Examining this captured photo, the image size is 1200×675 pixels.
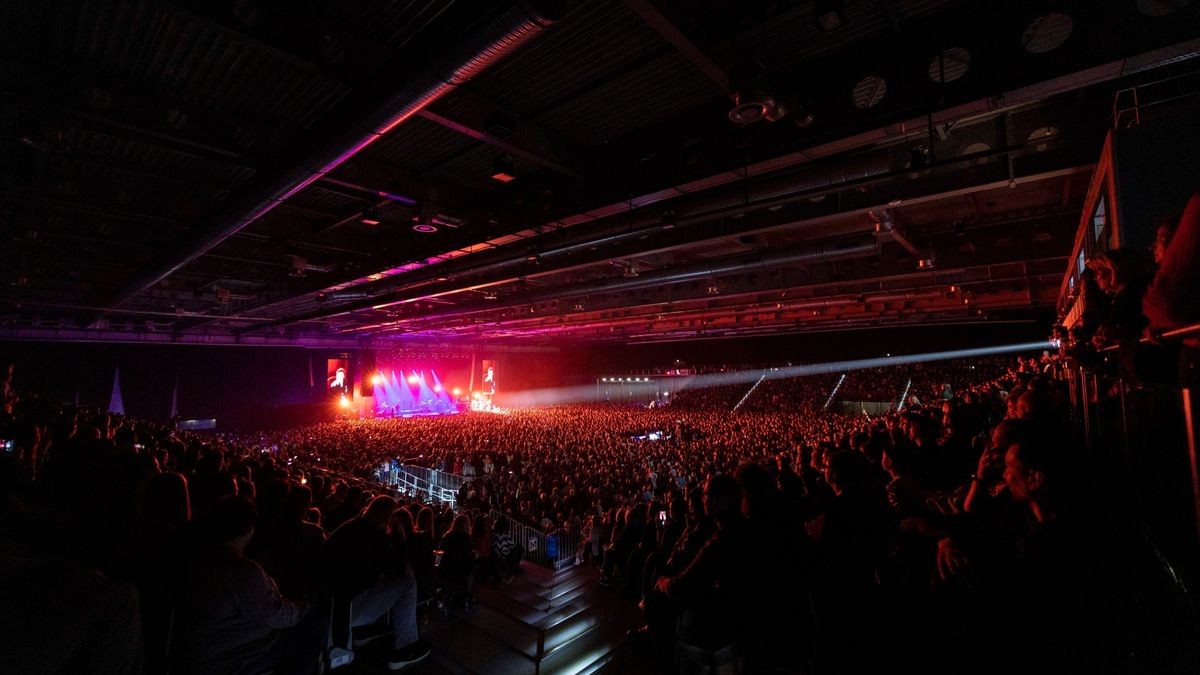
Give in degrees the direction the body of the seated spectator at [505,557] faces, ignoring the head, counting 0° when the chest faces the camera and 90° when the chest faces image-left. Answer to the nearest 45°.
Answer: approximately 180°

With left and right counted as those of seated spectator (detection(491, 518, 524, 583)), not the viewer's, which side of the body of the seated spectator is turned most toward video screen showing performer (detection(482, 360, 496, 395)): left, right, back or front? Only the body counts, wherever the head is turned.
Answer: front

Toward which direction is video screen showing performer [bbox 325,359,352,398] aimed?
toward the camera

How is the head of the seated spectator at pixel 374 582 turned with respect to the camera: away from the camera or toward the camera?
away from the camera

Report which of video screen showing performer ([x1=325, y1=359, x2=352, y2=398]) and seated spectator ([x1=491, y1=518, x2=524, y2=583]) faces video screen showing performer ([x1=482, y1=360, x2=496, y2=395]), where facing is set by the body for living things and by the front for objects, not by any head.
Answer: the seated spectator

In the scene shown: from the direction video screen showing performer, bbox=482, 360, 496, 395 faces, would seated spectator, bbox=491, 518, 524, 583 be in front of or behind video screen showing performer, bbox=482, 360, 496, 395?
in front

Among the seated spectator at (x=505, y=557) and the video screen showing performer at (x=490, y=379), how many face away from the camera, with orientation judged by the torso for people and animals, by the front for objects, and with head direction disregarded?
1

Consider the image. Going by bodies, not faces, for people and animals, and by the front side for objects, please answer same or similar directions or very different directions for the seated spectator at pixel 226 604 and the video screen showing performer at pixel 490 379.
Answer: very different directions

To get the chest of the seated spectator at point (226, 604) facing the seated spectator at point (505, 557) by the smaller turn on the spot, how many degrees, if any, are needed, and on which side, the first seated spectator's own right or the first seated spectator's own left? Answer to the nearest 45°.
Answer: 0° — they already face them

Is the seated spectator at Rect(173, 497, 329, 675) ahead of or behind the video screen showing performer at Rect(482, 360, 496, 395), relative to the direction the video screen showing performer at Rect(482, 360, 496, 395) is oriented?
ahead

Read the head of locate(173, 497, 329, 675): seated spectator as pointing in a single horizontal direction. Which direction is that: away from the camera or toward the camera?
away from the camera
